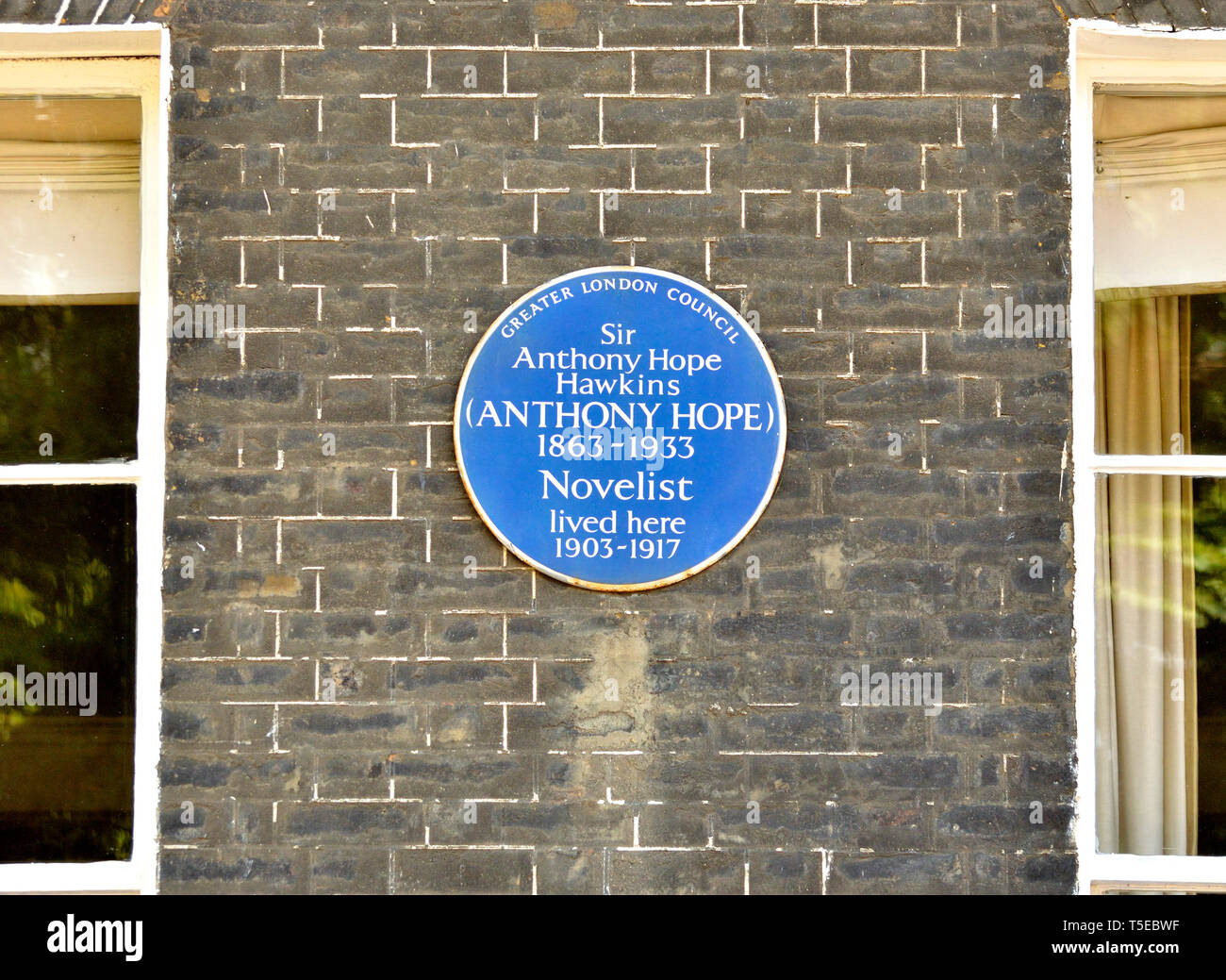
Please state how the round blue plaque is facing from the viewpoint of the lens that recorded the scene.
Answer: facing the viewer

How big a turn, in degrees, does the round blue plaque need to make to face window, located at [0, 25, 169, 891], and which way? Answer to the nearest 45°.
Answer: approximately 90° to its right

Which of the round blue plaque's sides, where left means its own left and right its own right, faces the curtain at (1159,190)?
left

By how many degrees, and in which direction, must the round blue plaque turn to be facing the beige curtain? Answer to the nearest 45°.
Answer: approximately 90° to its left

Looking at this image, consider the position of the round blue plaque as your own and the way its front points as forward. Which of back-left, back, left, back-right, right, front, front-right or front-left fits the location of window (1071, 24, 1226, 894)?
left

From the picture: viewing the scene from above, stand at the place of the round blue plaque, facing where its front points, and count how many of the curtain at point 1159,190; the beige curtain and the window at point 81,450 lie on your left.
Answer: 2
